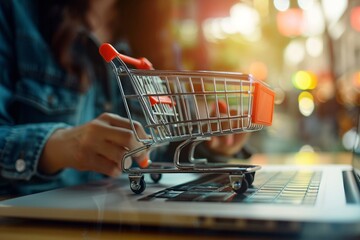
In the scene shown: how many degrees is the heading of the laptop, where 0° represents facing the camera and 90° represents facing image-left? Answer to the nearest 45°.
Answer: approximately 90°
